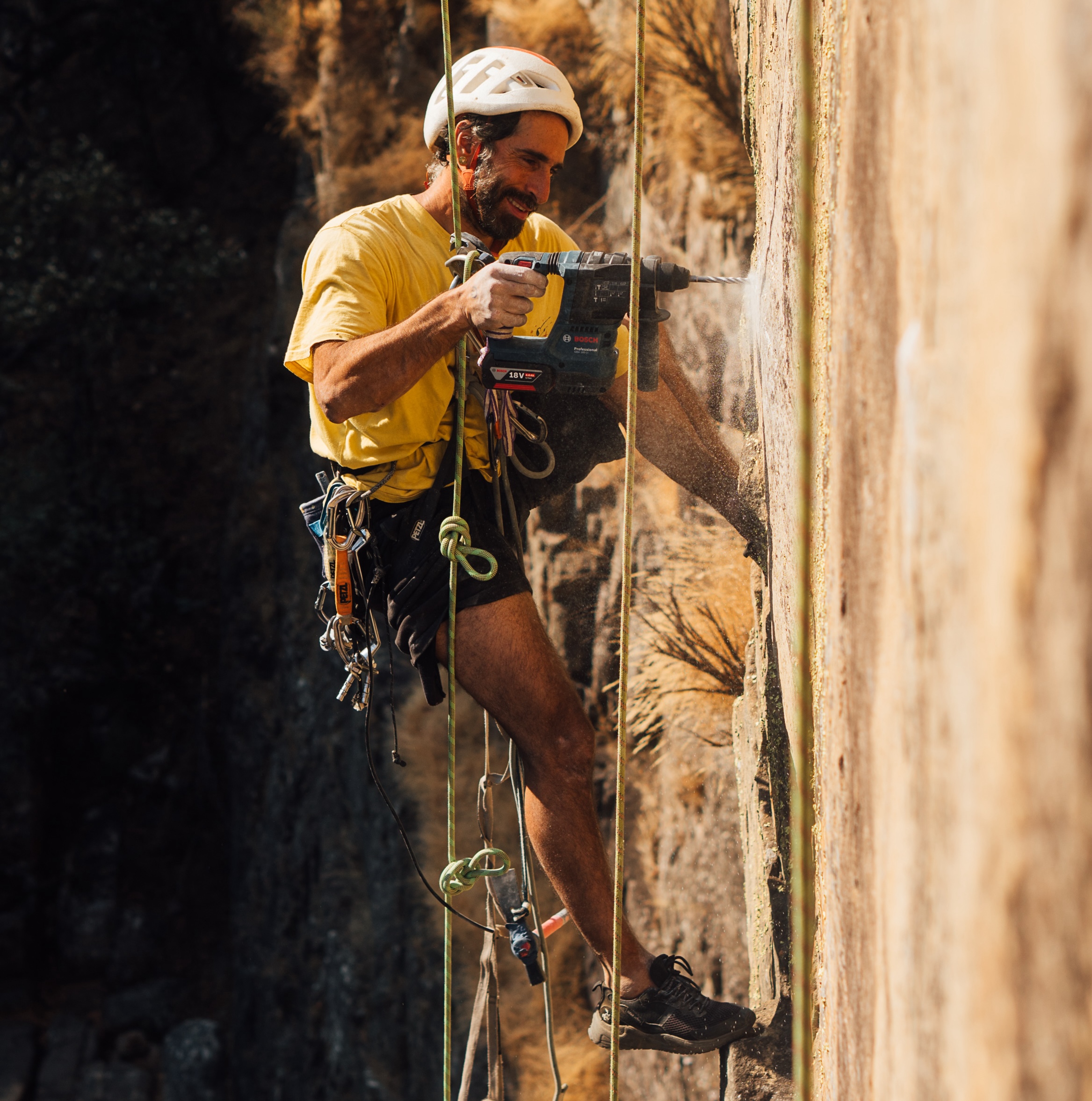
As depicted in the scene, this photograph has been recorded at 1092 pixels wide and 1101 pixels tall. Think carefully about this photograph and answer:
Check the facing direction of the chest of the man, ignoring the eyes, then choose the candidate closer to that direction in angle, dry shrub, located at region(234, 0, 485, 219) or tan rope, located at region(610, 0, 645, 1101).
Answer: the tan rope

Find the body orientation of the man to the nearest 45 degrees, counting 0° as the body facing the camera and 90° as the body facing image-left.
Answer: approximately 315°

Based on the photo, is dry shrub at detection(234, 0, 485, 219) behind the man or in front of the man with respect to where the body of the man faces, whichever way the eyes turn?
behind
